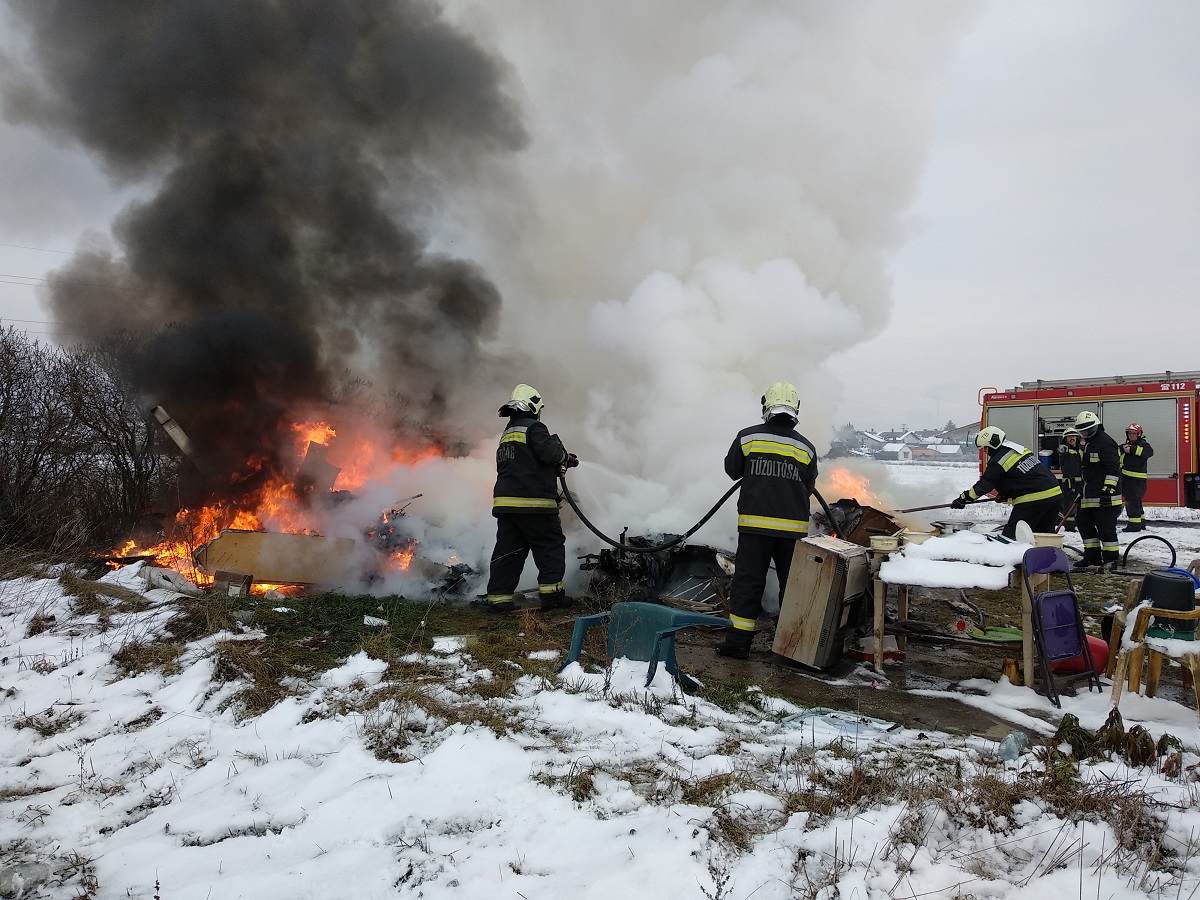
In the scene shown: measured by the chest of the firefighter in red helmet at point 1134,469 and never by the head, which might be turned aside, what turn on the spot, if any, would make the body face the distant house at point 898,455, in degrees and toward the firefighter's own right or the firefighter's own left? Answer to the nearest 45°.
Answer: approximately 135° to the firefighter's own right

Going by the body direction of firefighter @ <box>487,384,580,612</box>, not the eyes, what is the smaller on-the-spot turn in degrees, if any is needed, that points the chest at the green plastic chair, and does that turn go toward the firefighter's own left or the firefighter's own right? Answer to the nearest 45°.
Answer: approximately 135° to the firefighter's own right

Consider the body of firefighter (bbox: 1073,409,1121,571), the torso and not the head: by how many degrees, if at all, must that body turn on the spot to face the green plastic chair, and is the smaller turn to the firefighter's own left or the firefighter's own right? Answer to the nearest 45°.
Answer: approximately 45° to the firefighter's own left

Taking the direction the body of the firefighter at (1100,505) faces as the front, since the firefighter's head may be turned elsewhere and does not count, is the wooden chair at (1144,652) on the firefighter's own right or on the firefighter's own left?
on the firefighter's own left

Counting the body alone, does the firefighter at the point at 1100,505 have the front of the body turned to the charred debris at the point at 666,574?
yes

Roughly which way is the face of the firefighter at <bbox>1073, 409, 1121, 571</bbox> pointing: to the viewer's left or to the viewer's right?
to the viewer's left

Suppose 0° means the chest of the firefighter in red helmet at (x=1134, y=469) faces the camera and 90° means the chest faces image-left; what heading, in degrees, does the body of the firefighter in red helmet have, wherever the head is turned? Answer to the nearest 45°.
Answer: approximately 45°

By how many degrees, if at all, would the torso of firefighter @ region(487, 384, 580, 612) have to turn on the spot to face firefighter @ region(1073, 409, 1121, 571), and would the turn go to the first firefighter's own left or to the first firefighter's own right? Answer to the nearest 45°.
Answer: approximately 45° to the first firefighter's own right
